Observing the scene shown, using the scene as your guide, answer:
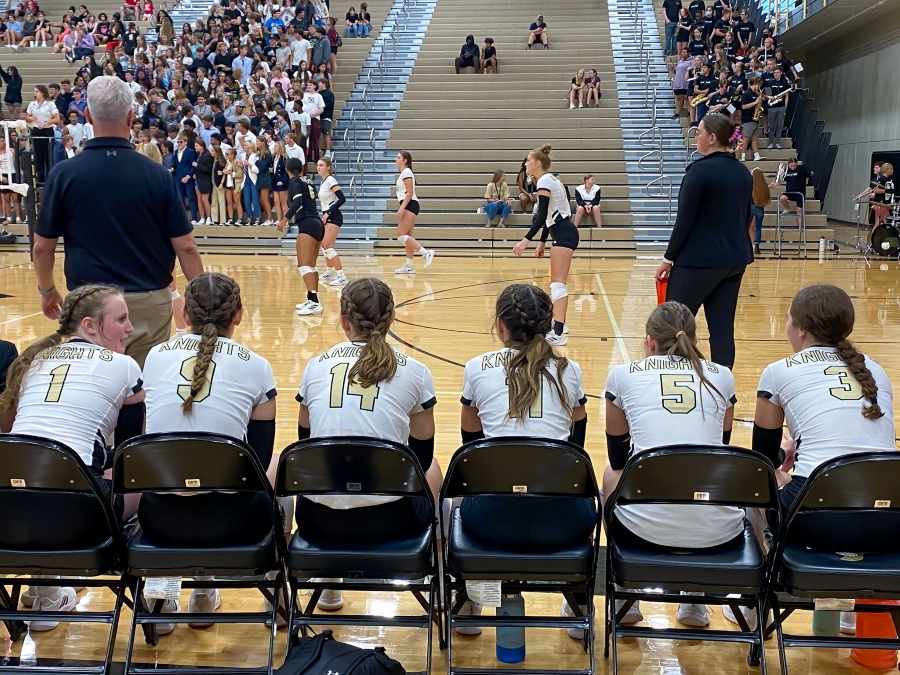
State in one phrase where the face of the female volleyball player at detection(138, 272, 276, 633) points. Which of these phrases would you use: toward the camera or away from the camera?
away from the camera

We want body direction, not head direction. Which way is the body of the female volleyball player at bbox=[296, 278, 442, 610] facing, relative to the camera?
away from the camera

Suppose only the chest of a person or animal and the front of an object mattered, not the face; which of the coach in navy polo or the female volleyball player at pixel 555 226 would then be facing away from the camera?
the coach in navy polo

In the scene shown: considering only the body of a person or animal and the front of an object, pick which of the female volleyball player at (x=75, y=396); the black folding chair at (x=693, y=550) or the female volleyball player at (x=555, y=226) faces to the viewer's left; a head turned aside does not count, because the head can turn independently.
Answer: the female volleyball player at (x=555, y=226)

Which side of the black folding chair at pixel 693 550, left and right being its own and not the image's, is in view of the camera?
back

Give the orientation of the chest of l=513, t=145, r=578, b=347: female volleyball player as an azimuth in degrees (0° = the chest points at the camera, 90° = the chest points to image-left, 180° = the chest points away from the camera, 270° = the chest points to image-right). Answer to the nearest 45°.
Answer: approximately 90°

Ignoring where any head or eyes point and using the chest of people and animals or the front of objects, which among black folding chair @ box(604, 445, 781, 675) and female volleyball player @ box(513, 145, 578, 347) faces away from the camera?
the black folding chair

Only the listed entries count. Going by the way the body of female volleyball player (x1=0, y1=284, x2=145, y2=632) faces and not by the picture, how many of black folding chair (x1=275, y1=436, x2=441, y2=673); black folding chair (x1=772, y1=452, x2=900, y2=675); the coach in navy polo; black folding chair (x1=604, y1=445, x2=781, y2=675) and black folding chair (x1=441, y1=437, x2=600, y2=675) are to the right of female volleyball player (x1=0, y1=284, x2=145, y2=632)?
4

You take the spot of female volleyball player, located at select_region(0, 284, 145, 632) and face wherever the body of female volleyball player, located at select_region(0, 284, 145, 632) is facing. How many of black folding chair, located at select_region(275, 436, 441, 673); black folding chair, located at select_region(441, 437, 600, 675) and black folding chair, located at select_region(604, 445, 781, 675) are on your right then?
3

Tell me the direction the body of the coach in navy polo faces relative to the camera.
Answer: away from the camera

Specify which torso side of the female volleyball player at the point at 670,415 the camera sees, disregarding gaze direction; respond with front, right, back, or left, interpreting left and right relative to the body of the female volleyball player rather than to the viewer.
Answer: back

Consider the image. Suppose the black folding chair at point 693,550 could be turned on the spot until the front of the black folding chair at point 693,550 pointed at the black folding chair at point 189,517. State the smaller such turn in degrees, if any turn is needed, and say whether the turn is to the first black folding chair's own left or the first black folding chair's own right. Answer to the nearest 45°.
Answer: approximately 90° to the first black folding chair's own left

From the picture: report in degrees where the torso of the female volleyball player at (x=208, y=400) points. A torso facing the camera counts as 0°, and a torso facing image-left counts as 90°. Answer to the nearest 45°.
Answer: approximately 180°

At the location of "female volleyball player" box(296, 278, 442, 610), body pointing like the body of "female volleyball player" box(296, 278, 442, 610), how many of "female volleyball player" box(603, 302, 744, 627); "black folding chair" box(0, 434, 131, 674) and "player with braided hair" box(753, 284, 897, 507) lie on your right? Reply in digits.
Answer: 2

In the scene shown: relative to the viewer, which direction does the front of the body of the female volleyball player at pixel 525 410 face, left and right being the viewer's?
facing away from the viewer

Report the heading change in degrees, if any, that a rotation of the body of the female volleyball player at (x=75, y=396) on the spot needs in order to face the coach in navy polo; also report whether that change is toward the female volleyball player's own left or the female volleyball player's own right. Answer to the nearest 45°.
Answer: approximately 45° to the female volleyball player's own left
